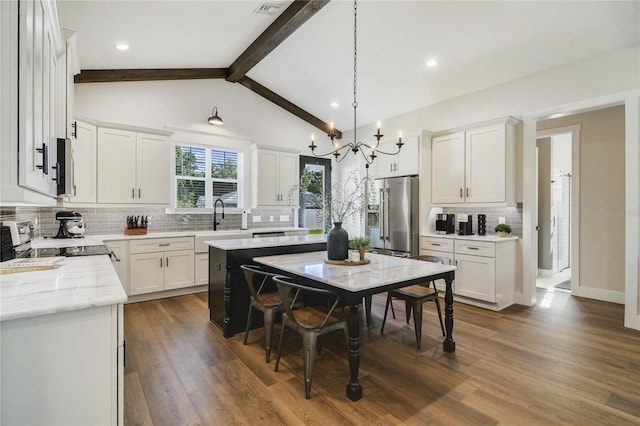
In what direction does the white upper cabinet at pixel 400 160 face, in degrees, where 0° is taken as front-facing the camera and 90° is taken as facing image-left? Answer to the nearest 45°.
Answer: approximately 45°

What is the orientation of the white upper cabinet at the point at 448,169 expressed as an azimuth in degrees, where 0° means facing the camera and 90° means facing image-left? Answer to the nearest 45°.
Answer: approximately 45°

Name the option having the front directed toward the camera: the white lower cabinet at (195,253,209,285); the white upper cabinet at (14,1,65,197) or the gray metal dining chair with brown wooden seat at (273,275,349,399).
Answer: the white lower cabinet

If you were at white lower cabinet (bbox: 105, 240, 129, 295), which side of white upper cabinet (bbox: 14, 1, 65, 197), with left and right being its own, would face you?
left

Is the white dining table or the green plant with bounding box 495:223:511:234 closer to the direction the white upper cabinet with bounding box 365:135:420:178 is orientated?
the white dining table

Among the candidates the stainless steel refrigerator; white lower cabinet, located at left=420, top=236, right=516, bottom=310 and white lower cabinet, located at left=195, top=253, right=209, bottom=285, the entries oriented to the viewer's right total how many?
0

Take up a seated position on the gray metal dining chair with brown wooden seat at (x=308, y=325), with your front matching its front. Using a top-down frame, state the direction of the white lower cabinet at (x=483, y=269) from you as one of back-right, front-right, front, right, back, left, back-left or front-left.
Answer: front

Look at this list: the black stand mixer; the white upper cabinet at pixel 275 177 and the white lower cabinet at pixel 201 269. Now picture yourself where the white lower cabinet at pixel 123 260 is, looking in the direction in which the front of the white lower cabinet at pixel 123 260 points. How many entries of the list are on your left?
2

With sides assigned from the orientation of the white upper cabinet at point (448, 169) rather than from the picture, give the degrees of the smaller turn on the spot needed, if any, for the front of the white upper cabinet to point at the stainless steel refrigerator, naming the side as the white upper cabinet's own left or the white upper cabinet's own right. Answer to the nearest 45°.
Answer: approximately 45° to the white upper cabinet's own right

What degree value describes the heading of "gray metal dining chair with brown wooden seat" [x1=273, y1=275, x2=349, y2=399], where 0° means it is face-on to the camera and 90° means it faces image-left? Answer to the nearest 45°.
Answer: approximately 225°
